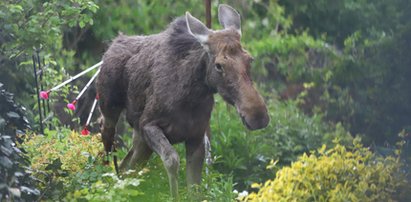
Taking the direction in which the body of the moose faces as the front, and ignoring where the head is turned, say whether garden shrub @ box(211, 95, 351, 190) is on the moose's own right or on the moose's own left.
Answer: on the moose's own left

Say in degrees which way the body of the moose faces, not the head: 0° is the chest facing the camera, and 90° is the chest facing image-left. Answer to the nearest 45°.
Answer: approximately 315°

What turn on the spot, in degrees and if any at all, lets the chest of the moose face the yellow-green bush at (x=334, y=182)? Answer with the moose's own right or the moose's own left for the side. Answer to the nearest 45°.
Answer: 0° — it already faces it

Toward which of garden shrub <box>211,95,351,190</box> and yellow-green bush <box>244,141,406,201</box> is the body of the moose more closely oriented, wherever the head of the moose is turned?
the yellow-green bush
